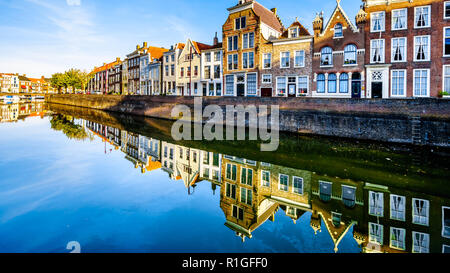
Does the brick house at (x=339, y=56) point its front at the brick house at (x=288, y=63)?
no

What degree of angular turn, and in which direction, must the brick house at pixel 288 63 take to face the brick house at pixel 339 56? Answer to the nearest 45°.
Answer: approximately 45° to its left

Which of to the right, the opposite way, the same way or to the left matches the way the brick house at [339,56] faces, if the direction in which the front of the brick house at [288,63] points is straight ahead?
the same way

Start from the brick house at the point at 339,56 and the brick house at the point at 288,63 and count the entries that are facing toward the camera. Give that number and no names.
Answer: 2

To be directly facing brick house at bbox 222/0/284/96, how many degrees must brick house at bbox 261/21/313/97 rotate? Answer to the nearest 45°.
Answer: approximately 135° to its right

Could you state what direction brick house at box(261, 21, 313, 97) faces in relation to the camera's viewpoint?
facing the viewer

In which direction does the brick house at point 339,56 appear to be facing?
toward the camera
